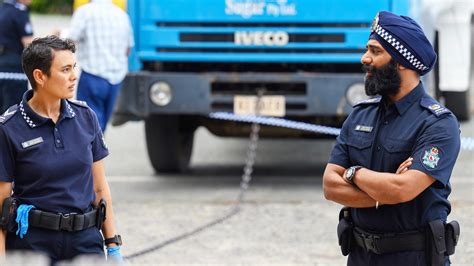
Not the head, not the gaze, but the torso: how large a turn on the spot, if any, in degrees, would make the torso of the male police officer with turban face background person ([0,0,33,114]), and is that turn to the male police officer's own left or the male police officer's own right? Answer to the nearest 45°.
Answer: approximately 90° to the male police officer's own right

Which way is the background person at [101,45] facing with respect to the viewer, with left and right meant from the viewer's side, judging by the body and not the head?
facing away from the viewer

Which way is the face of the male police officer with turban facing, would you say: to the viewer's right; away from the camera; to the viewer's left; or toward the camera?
to the viewer's left

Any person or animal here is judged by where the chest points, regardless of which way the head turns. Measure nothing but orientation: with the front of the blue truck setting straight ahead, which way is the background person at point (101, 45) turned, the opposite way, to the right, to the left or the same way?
the opposite way

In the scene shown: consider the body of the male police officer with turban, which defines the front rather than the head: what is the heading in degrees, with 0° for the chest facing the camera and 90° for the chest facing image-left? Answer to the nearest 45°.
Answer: approximately 45°

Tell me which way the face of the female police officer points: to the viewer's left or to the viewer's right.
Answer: to the viewer's right

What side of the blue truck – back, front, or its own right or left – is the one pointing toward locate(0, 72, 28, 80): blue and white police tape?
right

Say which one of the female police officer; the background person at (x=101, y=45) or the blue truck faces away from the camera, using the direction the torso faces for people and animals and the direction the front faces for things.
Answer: the background person

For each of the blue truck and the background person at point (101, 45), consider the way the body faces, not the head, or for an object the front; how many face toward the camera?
1

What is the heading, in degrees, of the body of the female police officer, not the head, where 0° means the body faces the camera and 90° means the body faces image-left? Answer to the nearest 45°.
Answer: approximately 315°
